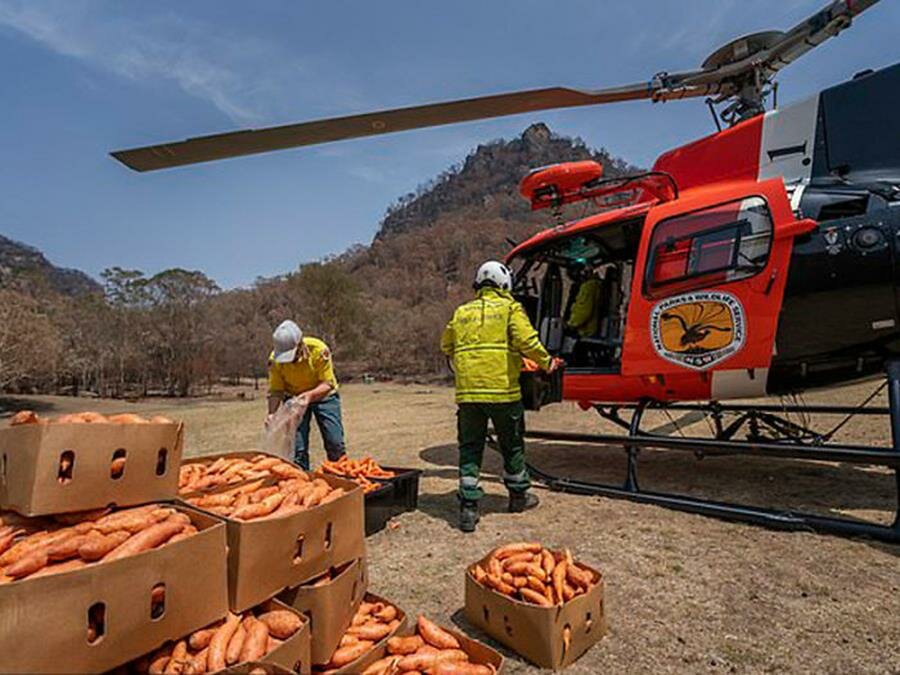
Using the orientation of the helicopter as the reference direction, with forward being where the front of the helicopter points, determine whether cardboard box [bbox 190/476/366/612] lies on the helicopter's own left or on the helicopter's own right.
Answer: on the helicopter's own left

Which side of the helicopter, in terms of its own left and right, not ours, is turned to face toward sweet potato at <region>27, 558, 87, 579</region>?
left

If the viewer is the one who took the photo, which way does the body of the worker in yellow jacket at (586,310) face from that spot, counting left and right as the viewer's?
facing to the left of the viewer

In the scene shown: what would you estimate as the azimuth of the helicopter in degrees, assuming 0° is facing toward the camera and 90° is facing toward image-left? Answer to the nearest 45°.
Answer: approximately 135°

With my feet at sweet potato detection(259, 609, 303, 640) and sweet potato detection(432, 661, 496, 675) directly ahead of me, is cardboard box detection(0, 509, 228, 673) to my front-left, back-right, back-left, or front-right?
back-right

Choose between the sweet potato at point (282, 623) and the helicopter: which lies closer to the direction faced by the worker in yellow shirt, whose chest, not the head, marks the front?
the sweet potato

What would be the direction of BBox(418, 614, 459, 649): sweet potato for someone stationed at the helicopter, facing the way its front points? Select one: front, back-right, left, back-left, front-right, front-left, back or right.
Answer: left

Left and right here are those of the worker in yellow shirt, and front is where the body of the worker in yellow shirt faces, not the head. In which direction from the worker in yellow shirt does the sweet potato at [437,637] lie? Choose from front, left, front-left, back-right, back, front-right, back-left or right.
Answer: front-left

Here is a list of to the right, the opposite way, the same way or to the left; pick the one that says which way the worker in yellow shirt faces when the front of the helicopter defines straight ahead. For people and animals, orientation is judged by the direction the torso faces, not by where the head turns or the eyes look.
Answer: to the left

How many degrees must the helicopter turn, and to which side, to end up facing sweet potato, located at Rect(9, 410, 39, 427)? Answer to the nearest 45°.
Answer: approximately 90° to its left
